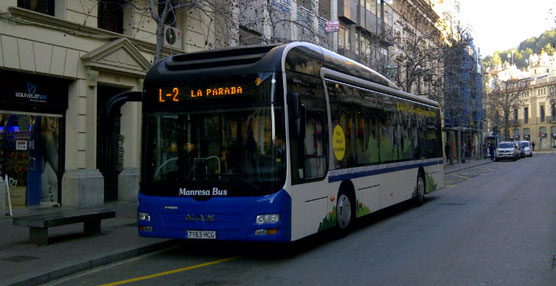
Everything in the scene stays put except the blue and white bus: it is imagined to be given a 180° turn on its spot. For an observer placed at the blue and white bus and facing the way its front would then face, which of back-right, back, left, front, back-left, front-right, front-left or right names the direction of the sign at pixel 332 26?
front-left

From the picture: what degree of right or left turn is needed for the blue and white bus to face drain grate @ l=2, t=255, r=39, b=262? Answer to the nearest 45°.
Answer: approximately 45° to its right

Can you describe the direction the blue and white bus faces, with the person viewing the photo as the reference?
facing the viewer and to the left of the viewer
